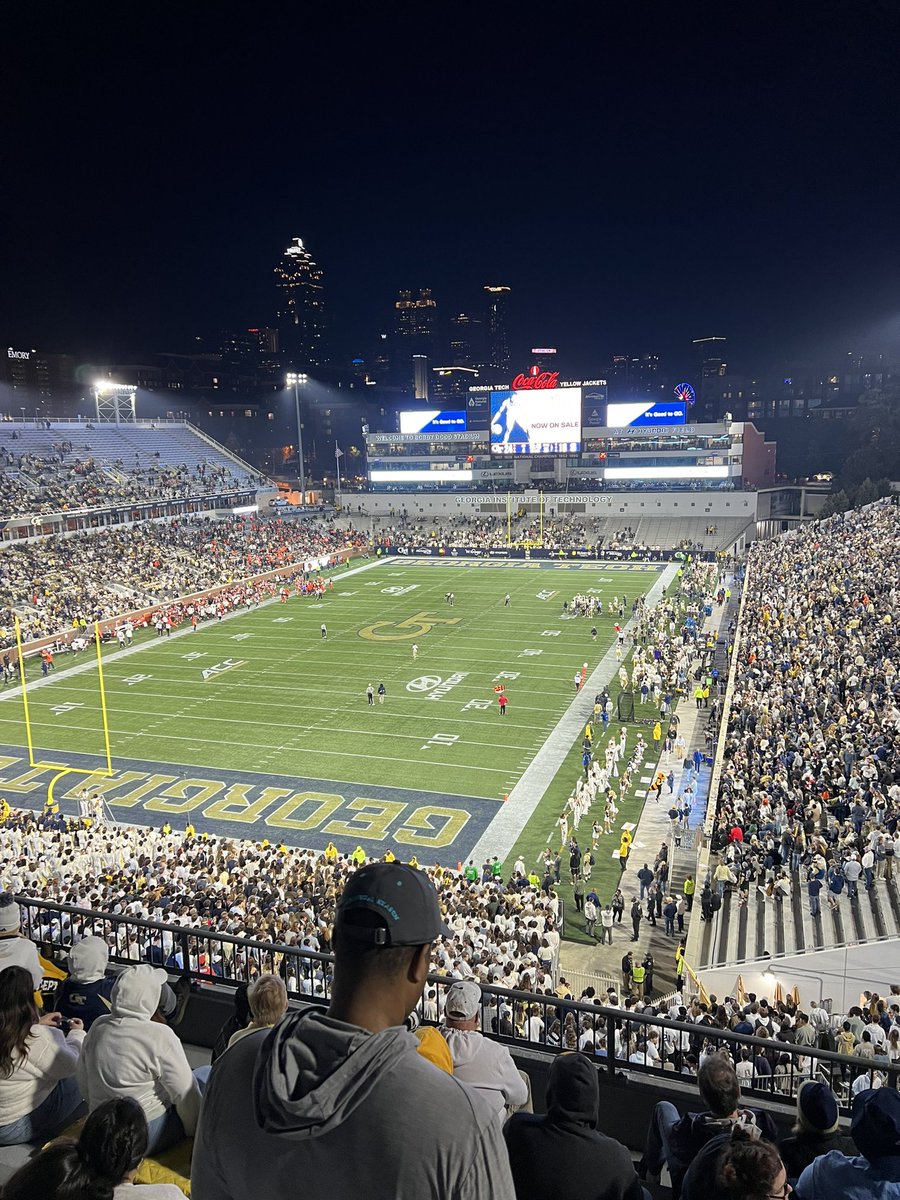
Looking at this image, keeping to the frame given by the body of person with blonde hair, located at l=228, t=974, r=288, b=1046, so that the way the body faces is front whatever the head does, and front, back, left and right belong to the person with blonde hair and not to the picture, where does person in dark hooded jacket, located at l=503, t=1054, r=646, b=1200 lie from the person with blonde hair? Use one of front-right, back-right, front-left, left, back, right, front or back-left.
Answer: back-right

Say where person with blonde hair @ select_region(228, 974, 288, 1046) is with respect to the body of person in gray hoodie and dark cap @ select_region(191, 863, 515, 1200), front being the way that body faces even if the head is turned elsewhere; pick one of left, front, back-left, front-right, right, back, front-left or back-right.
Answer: front-left

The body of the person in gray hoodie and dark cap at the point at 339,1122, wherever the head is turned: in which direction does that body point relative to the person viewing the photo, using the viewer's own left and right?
facing away from the viewer and to the right of the viewer

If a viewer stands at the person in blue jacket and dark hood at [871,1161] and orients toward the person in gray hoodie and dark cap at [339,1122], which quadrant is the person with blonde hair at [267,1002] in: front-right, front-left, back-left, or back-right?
front-right

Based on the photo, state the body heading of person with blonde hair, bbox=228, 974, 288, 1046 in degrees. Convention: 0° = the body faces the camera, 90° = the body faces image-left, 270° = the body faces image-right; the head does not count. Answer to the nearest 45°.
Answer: approximately 180°

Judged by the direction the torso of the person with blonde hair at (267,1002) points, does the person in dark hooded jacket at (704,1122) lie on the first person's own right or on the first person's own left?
on the first person's own right

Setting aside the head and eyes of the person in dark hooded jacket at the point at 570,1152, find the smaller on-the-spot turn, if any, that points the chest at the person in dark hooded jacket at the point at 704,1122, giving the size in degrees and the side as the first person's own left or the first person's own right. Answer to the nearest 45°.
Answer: approximately 45° to the first person's own right

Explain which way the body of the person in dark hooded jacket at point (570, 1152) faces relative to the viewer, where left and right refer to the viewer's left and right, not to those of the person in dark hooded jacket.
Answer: facing away from the viewer

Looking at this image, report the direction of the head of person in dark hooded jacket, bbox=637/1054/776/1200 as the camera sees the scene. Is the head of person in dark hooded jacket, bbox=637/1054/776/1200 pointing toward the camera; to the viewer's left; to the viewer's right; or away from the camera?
away from the camera

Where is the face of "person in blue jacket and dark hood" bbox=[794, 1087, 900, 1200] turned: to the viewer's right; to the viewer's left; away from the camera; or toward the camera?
away from the camera

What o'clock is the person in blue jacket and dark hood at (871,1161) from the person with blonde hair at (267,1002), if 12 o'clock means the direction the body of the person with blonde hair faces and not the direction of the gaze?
The person in blue jacket and dark hood is roughly at 4 o'clock from the person with blonde hair.
